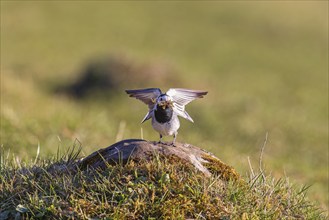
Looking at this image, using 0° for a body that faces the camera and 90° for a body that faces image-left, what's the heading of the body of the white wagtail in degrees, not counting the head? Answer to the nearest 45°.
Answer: approximately 0°
